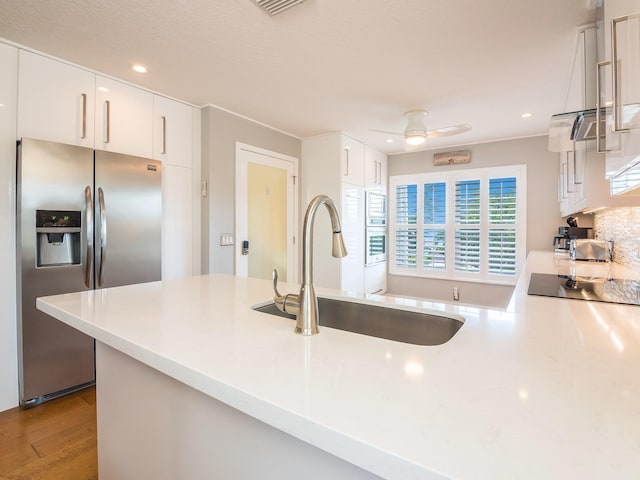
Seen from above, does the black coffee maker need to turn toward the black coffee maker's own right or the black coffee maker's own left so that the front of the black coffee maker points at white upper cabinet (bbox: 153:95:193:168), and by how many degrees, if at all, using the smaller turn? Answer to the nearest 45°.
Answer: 0° — it already faces it

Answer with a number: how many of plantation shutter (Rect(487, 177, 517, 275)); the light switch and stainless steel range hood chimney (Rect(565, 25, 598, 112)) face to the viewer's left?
1

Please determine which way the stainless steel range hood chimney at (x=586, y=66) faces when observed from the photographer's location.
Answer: facing to the left of the viewer

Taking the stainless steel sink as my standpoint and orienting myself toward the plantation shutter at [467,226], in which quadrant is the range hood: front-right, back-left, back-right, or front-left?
front-right

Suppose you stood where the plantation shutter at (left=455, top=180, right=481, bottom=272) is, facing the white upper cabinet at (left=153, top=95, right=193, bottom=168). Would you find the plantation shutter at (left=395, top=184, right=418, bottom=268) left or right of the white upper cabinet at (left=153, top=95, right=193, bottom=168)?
right

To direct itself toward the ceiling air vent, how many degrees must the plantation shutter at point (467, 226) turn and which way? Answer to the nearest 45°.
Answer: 0° — it already faces it

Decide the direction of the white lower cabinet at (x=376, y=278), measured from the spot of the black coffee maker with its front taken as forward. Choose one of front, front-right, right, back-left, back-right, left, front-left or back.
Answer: front-right

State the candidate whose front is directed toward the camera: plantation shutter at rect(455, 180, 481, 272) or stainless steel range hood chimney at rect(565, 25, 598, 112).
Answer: the plantation shutter

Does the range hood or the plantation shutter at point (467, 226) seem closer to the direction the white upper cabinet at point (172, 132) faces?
the range hood

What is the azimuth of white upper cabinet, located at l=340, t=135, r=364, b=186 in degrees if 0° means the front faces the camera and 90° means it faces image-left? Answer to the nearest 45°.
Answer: approximately 315°

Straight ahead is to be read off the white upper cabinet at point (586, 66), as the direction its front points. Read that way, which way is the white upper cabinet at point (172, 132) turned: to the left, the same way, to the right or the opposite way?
the opposite way

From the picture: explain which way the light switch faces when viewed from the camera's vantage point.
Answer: facing the viewer and to the right of the viewer

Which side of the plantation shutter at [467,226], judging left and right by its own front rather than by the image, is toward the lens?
front

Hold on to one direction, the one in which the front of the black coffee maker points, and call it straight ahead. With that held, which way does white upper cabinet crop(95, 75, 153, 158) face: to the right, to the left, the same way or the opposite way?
the opposite way

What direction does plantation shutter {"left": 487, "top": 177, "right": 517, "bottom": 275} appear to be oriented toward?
toward the camera

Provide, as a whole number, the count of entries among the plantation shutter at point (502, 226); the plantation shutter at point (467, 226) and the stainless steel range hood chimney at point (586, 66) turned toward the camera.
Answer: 2

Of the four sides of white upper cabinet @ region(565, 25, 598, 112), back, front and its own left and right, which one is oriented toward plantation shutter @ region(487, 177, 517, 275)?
right

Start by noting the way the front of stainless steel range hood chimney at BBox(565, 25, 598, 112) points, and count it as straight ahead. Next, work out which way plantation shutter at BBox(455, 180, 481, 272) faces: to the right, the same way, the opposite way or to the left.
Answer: to the left

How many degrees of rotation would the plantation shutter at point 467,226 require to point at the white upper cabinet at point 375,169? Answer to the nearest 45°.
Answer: approximately 90° to its right

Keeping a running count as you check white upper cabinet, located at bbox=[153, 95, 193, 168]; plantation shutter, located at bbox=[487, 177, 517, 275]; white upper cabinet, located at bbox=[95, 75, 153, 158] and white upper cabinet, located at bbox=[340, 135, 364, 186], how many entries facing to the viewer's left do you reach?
0

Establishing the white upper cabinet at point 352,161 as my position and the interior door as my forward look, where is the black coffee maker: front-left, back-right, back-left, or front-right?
back-left
